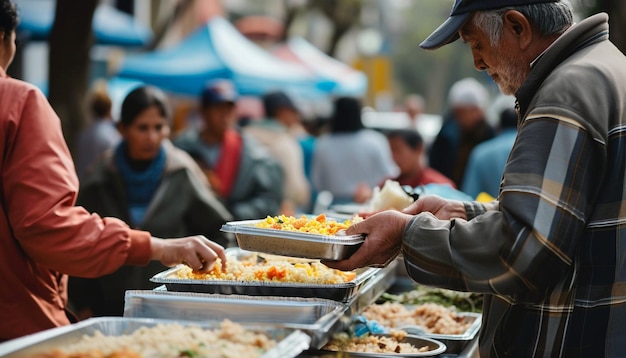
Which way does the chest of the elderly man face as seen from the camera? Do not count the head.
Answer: to the viewer's left

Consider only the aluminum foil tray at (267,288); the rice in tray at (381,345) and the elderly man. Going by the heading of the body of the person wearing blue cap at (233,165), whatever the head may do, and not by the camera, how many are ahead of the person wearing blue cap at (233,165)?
3

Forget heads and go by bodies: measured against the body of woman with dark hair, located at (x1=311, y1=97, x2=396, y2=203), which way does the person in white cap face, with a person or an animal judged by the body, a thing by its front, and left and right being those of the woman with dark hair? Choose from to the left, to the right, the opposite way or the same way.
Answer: the opposite way

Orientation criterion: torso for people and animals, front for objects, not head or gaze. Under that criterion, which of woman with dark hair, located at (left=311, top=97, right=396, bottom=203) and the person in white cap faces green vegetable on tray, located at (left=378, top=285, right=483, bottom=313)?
the person in white cap

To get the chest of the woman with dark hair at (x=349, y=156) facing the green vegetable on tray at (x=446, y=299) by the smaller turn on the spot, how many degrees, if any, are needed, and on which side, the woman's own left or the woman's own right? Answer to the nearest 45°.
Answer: approximately 180°

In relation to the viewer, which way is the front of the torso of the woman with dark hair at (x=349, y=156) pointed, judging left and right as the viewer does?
facing away from the viewer

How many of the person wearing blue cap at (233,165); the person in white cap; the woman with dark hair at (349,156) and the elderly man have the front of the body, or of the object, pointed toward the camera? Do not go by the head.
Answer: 2

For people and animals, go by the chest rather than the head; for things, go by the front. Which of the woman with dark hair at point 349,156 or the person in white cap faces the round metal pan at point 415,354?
the person in white cap

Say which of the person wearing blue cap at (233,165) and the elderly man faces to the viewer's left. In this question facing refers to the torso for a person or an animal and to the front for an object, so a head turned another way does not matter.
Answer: the elderly man

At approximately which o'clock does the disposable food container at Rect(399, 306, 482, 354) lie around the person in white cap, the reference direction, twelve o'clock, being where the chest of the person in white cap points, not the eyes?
The disposable food container is roughly at 12 o'clock from the person in white cap.

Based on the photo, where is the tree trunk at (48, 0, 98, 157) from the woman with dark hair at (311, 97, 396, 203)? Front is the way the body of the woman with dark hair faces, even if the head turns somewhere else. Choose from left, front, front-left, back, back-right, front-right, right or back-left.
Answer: back-left

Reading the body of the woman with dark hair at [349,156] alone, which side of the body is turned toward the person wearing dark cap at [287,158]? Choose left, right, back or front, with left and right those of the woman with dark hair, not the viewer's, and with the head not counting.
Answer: left

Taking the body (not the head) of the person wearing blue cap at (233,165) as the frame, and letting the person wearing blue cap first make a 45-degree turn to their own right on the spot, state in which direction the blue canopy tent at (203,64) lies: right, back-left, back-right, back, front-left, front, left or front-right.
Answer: back-right

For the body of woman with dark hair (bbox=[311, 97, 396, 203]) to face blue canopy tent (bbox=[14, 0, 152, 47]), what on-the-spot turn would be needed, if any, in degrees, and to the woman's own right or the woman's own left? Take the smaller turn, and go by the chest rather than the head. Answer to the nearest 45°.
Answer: approximately 45° to the woman's own left

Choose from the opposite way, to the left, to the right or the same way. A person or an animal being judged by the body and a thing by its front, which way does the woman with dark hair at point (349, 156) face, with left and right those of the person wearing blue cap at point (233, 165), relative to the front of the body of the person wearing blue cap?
the opposite way
